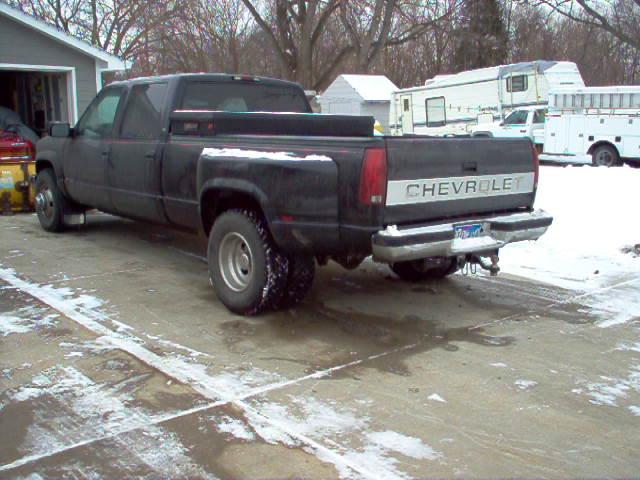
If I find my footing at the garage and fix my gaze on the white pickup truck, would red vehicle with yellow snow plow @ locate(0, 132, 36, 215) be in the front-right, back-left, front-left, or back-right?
back-right

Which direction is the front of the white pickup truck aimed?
to the viewer's left

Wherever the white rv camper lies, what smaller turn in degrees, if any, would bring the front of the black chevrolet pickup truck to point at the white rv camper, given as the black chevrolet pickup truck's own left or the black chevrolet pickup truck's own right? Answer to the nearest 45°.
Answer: approximately 45° to the black chevrolet pickup truck's own right

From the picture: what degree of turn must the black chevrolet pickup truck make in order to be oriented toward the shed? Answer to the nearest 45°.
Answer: approximately 45° to its right

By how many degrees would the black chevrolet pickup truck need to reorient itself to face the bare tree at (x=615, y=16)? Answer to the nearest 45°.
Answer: approximately 90° to its right

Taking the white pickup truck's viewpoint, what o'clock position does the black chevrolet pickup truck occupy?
The black chevrolet pickup truck is roughly at 9 o'clock from the white pickup truck.

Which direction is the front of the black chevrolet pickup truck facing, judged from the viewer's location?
facing away from the viewer and to the left of the viewer

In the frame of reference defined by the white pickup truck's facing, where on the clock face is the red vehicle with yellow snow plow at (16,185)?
The red vehicle with yellow snow plow is roughly at 10 o'clock from the white pickup truck.

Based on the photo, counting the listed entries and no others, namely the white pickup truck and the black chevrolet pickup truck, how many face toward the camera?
0
